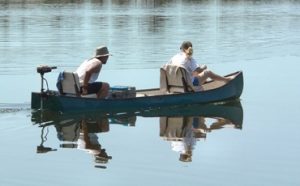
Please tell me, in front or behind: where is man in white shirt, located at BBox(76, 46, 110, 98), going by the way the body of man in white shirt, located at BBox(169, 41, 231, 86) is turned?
behind

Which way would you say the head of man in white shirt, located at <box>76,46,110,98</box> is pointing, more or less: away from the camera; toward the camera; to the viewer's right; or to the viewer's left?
to the viewer's right

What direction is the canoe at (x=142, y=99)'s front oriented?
to the viewer's right

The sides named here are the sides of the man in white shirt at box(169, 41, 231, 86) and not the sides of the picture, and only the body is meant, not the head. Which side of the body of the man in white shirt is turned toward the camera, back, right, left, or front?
right

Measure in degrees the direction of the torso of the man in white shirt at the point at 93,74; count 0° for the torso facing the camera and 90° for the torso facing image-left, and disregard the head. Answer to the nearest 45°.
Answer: approximately 270°
